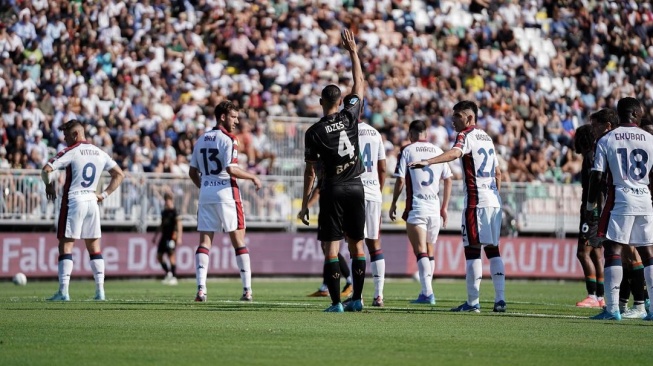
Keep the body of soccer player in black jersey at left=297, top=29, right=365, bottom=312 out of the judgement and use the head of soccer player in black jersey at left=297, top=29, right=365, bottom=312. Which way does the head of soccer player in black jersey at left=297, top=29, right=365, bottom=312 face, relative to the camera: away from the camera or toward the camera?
away from the camera

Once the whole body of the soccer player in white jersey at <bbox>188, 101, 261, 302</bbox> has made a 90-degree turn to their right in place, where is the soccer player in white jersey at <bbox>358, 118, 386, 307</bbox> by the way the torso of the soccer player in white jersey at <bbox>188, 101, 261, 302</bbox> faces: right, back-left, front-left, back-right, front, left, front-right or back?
front-left

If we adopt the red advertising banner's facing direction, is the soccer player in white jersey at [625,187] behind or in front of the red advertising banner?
in front

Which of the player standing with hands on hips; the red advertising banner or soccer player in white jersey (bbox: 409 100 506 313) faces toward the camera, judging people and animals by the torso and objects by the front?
the red advertising banner

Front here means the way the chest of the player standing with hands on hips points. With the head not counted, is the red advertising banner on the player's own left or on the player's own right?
on the player's own right

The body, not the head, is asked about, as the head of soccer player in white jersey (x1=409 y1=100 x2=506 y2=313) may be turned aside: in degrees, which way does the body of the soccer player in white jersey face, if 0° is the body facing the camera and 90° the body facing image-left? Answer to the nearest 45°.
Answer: approximately 135°

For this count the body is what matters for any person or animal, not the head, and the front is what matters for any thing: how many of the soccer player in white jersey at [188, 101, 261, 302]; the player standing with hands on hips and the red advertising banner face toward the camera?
1

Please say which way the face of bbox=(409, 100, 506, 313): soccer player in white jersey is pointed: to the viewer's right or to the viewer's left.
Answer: to the viewer's left

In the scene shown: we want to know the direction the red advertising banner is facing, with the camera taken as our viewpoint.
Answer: facing the viewer

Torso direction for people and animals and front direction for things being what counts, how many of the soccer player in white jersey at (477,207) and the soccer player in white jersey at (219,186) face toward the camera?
0

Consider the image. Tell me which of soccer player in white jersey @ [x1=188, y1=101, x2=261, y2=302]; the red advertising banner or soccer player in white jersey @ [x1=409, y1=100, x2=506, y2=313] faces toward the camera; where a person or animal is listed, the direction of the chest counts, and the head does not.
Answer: the red advertising banner

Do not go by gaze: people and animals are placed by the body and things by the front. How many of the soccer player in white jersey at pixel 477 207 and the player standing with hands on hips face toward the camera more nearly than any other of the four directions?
0
